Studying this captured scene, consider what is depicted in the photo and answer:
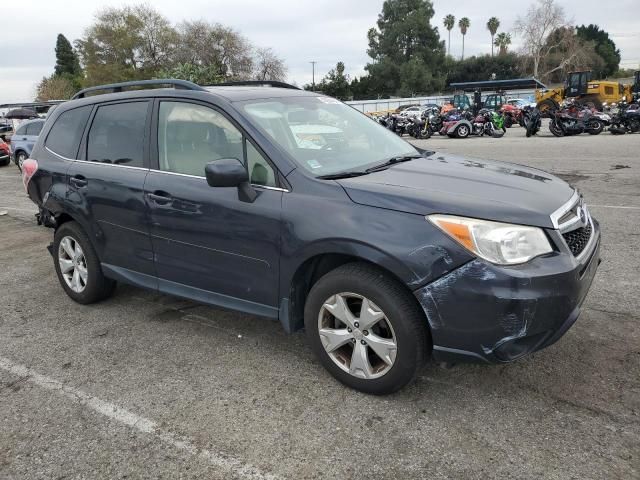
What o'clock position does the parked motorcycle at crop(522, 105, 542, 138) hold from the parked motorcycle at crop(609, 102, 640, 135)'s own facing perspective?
the parked motorcycle at crop(522, 105, 542, 138) is roughly at 1 o'clock from the parked motorcycle at crop(609, 102, 640, 135).

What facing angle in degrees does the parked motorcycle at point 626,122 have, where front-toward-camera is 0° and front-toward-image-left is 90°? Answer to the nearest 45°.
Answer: approximately 45°

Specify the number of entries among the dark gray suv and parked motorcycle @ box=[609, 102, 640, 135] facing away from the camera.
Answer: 0

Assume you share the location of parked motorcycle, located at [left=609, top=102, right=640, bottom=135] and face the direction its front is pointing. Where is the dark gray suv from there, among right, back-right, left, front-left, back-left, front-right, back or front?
front-left

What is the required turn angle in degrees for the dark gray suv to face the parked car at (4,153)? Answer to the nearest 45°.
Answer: approximately 180°

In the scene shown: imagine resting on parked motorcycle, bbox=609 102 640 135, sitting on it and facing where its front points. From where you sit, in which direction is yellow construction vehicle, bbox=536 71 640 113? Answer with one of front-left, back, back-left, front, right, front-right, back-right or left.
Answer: back-right

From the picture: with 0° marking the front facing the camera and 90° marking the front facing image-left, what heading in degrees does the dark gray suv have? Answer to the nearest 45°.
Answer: approximately 315°

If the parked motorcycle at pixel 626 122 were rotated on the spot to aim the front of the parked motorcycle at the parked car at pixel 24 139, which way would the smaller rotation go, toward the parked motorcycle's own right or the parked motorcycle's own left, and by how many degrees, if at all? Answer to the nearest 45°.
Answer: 0° — it already faces it

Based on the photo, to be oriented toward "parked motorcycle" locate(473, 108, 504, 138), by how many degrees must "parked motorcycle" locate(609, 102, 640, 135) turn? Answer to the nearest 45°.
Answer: approximately 45° to its right

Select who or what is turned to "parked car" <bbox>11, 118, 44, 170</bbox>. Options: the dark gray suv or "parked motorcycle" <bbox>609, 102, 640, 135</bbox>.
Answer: the parked motorcycle

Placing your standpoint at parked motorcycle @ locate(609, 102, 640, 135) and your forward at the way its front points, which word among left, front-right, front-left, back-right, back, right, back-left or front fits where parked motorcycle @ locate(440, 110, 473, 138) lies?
front-right

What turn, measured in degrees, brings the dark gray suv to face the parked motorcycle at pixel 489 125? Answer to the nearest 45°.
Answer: approximately 135° to its left

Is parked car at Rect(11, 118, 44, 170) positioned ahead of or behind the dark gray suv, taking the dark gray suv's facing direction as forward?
behind

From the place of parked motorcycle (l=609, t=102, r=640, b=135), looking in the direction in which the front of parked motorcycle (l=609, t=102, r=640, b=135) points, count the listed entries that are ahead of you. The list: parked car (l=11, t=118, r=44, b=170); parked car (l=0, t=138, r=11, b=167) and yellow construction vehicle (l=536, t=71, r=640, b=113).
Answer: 2
